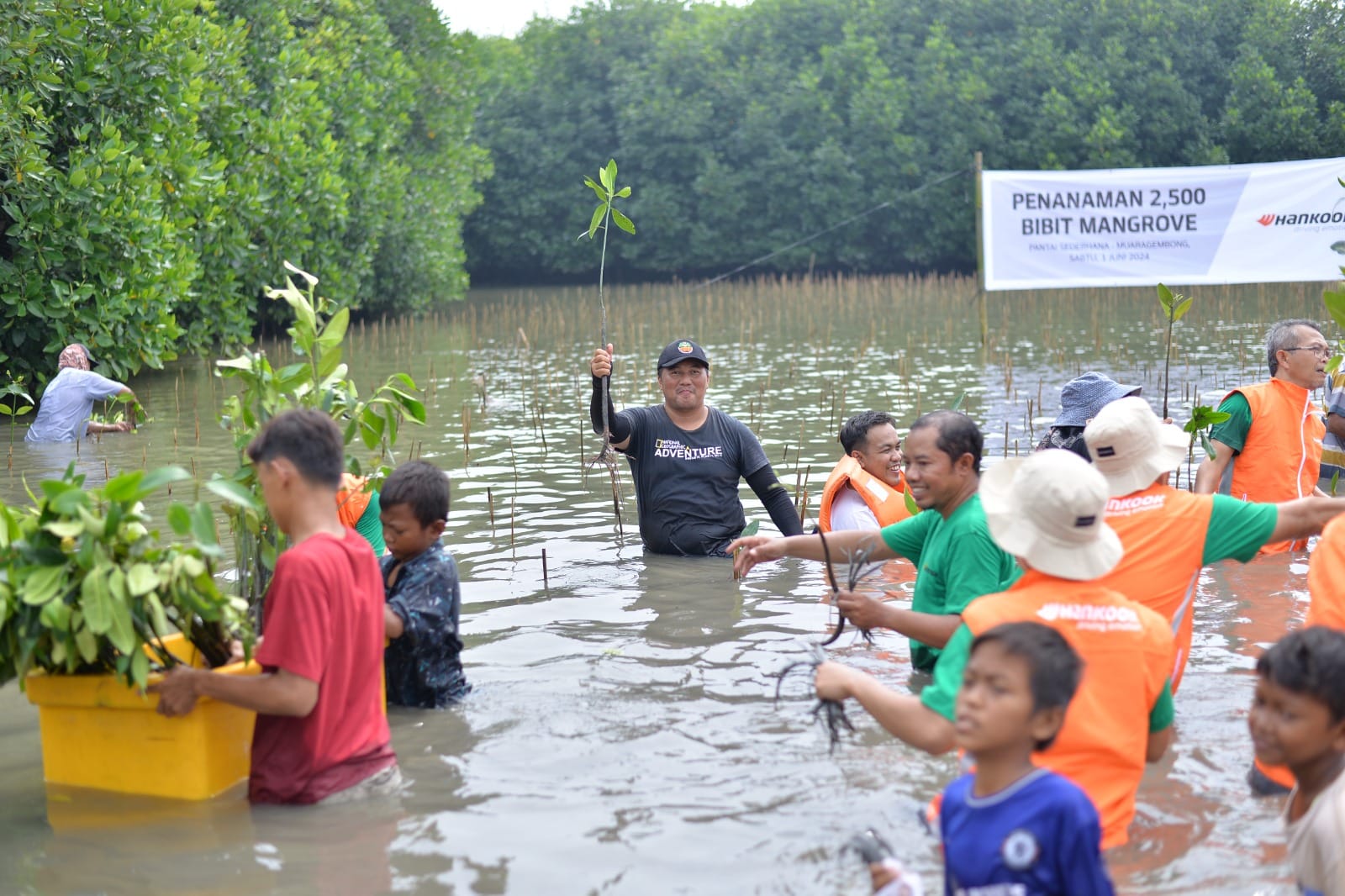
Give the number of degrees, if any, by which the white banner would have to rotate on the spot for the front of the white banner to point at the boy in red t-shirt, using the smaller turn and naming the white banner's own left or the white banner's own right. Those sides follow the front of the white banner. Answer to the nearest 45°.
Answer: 0° — it already faces them

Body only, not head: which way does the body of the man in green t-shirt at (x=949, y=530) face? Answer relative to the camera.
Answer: to the viewer's left

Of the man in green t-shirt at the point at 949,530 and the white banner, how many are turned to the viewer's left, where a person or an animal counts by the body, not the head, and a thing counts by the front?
1

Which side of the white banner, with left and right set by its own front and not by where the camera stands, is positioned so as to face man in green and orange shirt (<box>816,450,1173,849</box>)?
front

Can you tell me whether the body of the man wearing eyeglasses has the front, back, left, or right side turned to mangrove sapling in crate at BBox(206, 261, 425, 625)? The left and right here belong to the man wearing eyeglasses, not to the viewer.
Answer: right

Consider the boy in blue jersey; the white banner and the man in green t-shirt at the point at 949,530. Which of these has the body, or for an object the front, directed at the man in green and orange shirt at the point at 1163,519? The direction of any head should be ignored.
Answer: the white banner

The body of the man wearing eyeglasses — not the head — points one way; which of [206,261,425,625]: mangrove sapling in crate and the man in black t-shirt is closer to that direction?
the mangrove sapling in crate

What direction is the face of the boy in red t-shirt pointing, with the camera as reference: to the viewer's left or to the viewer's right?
to the viewer's left

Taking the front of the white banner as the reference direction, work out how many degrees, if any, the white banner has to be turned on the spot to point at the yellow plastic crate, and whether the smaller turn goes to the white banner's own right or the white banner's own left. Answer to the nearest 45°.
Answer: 0° — it already faces it

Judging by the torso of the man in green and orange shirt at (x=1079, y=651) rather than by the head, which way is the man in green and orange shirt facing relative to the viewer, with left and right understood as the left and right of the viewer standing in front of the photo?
facing away from the viewer and to the left of the viewer

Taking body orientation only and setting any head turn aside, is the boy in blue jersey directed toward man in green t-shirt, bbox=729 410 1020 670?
no

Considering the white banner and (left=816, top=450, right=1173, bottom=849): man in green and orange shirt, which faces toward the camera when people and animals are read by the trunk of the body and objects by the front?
the white banner

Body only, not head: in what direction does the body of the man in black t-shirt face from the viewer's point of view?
toward the camera

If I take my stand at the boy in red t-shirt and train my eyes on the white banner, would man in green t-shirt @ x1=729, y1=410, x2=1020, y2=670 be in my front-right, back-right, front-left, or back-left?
front-right

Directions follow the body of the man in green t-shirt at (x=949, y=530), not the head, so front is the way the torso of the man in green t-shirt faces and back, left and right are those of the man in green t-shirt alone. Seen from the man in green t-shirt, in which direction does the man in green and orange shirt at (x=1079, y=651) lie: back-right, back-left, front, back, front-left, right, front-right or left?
left

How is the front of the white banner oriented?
toward the camera

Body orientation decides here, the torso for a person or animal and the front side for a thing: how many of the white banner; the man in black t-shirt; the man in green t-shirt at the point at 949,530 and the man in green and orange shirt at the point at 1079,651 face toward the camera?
2

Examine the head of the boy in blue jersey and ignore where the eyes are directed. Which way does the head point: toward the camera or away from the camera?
toward the camera

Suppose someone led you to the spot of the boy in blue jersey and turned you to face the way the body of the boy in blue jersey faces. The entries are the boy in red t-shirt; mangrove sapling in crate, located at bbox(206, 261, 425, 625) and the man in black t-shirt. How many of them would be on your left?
0
